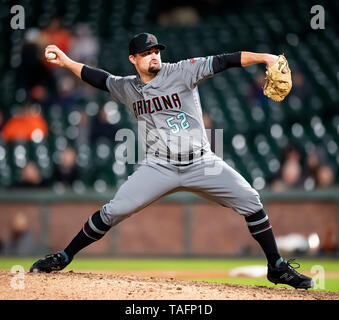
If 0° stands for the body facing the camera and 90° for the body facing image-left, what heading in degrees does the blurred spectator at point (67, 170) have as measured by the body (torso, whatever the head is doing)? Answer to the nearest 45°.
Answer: approximately 0°

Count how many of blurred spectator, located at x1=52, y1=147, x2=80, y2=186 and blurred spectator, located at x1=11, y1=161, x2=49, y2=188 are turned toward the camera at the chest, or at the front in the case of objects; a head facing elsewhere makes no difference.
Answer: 2

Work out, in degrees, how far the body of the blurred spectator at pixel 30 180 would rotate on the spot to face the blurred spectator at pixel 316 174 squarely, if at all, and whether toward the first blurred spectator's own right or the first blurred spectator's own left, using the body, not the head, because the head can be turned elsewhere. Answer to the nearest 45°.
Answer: approximately 90° to the first blurred spectator's own left

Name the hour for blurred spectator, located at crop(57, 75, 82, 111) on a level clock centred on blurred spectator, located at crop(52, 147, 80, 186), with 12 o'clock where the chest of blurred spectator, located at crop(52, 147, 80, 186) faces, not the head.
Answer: blurred spectator, located at crop(57, 75, 82, 111) is roughly at 6 o'clock from blurred spectator, located at crop(52, 147, 80, 186).

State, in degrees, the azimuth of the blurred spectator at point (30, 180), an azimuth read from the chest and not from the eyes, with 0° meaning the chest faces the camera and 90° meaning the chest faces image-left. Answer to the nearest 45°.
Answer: approximately 0°
